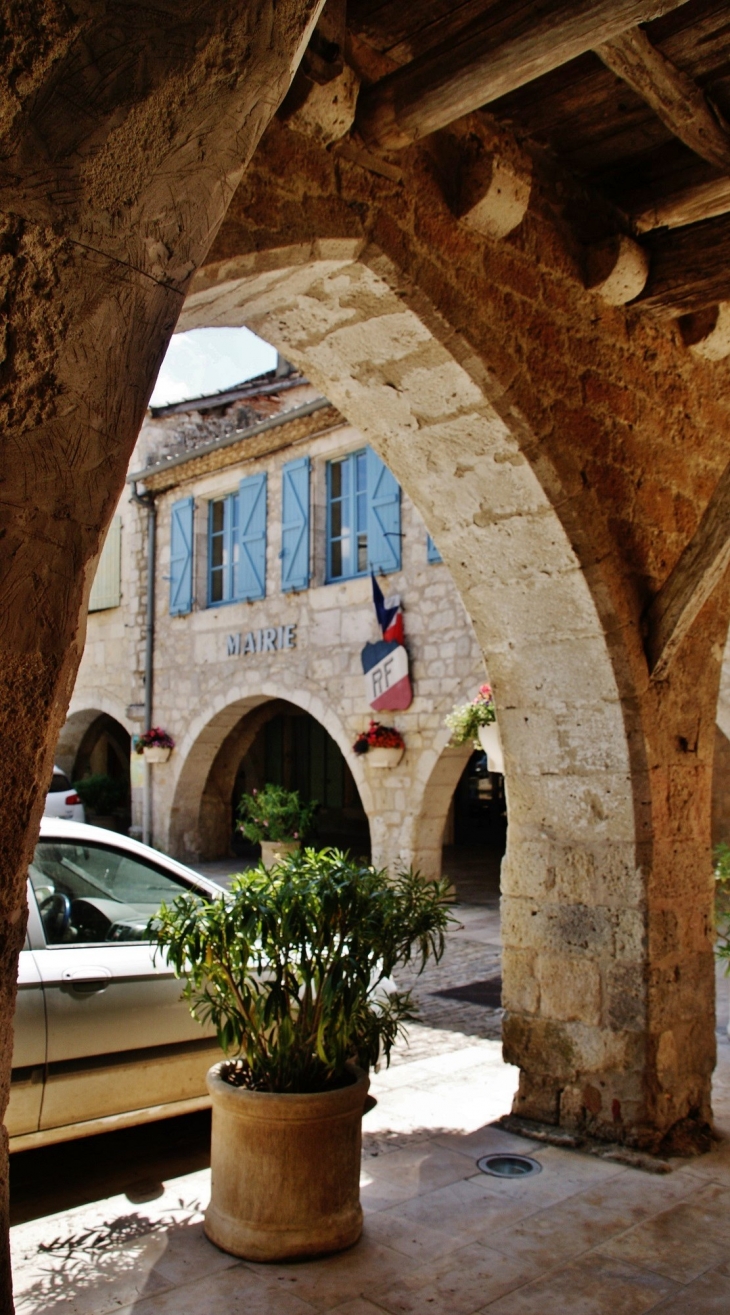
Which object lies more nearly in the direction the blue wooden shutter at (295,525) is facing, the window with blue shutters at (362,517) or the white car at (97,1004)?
the white car

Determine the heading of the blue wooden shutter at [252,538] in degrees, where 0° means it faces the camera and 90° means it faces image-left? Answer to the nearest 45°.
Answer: approximately 45°

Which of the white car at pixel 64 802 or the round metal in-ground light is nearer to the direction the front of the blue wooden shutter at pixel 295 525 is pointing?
the round metal in-ground light

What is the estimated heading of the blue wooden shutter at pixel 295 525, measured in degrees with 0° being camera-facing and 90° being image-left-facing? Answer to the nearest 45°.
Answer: approximately 45°

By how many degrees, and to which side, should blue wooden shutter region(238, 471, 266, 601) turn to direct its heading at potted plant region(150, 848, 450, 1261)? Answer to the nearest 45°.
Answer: approximately 45° to its left
